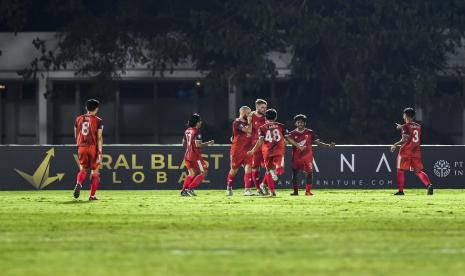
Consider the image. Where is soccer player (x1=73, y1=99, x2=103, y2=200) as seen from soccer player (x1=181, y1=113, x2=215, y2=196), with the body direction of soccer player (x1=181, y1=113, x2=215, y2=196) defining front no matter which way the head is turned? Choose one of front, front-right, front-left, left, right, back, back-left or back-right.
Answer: back

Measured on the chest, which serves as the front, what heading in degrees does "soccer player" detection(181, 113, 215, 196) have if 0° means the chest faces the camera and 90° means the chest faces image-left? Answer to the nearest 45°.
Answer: approximately 225°

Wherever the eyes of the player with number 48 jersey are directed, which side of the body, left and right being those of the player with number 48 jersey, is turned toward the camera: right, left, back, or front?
back

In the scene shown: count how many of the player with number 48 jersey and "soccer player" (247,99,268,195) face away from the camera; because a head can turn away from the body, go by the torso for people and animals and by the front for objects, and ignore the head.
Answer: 1

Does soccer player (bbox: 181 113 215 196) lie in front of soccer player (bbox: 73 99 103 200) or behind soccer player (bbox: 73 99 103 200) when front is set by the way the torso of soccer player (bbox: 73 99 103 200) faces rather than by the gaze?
in front

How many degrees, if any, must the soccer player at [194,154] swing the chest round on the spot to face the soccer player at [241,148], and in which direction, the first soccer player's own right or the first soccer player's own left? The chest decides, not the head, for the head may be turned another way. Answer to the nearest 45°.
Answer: approximately 45° to the first soccer player's own right

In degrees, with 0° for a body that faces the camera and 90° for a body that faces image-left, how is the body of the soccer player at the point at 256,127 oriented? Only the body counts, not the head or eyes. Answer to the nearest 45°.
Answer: approximately 315°

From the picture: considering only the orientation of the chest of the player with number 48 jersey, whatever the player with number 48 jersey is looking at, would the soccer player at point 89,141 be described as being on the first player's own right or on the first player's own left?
on the first player's own left

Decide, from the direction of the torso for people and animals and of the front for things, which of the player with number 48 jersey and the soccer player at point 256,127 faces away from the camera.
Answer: the player with number 48 jersey
